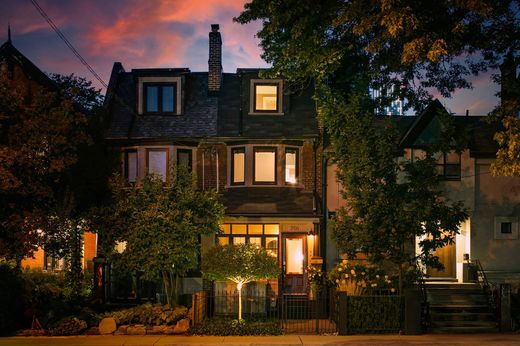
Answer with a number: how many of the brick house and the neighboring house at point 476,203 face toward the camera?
2

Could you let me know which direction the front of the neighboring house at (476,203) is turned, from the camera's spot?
facing the viewer

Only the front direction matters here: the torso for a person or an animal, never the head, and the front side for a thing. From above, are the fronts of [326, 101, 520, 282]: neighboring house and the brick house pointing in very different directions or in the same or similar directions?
same or similar directions

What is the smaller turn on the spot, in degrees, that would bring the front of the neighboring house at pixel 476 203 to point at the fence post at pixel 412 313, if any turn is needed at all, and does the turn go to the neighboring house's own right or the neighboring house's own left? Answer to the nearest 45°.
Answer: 0° — it already faces it

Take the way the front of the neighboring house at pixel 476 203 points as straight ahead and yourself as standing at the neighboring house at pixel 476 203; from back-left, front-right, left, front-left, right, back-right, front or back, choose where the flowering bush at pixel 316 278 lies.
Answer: front-right

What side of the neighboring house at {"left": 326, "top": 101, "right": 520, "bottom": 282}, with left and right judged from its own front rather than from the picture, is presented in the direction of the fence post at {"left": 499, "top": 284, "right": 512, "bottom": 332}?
front

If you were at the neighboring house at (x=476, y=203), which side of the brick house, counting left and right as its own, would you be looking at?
left

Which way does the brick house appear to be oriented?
toward the camera

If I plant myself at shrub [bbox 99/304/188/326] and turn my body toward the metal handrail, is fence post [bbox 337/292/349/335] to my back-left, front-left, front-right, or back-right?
front-right

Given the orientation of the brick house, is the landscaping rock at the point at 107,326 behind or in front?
in front

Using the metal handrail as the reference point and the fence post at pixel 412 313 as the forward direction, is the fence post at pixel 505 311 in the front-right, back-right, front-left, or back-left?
front-left
